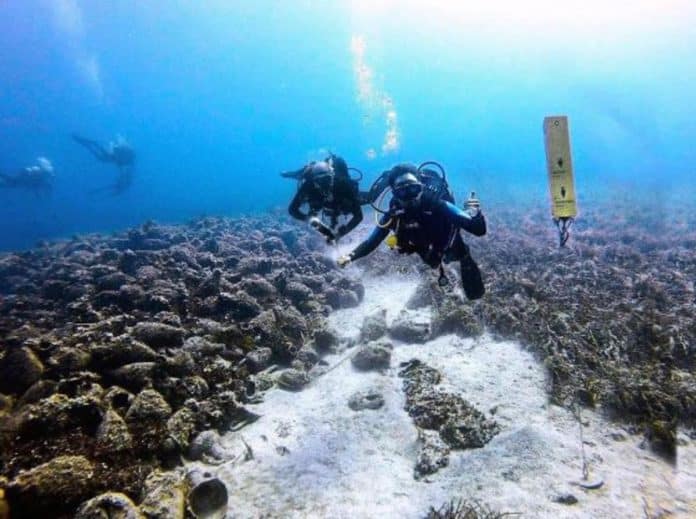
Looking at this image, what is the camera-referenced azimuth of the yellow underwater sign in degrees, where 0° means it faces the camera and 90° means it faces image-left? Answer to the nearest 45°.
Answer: approximately 0°

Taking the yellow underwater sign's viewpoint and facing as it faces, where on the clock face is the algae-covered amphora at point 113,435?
The algae-covered amphora is roughly at 2 o'clock from the yellow underwater sign.

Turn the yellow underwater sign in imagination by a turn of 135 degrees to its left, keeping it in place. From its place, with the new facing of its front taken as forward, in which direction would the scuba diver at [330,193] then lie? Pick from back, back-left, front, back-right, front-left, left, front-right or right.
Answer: back-left

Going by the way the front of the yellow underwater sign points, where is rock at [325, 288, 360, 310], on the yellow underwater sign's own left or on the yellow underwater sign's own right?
on the yellow underwater sign's own right

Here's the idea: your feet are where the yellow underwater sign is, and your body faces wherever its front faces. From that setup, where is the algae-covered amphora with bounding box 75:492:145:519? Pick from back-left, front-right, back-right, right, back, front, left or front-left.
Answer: front-right

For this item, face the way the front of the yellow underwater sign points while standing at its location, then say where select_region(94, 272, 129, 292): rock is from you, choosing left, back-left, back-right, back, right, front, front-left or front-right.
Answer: right

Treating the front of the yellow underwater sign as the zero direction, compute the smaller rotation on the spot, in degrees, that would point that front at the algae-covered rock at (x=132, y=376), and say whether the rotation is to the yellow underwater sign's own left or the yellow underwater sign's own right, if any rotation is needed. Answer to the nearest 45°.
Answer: approximately 90° to the yellow underwater sign's own right

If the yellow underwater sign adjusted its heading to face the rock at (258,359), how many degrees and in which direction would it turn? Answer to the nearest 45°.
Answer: approximately 90° to its right

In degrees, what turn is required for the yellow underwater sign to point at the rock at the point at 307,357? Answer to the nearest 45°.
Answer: approximately 90° to its right
